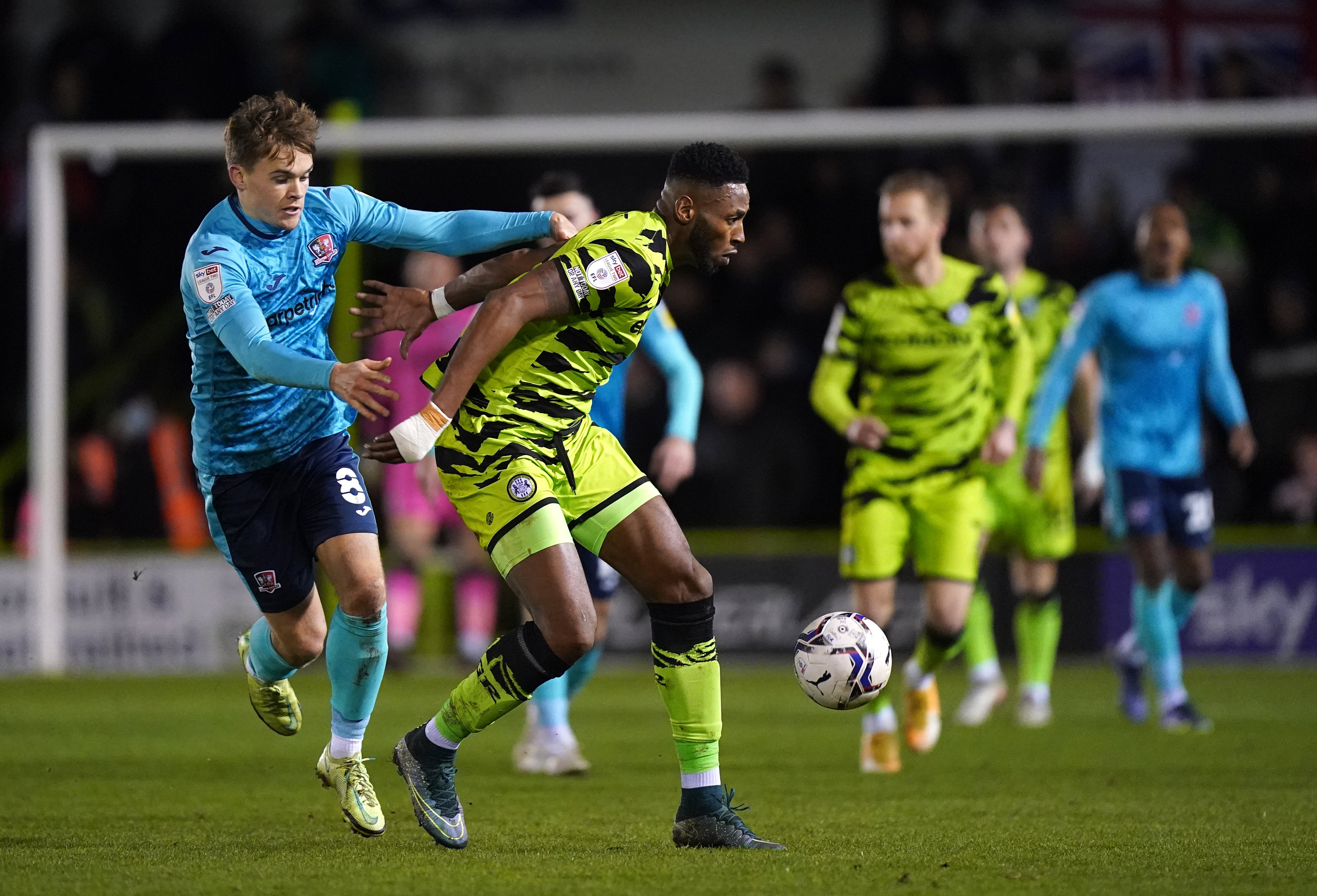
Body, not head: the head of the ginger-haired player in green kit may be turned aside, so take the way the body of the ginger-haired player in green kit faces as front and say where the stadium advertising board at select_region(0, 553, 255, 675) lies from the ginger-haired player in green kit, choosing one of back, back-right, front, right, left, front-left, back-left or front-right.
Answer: back-right

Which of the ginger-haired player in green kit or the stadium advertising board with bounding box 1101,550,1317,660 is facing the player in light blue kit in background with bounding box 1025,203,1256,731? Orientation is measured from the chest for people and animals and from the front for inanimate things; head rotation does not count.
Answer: the stadium advertising board

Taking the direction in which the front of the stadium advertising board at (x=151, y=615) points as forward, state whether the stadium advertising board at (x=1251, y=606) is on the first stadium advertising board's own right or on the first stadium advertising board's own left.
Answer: on the first stadium advertising board's own left

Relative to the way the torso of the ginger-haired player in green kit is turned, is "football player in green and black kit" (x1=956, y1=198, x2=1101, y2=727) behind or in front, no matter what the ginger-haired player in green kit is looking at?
behind

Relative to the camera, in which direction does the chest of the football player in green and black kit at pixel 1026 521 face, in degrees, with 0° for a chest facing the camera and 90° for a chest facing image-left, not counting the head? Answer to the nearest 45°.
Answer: approximately 0°

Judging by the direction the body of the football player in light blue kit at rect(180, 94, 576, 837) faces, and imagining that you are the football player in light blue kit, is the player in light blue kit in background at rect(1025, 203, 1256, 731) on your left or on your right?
on your left

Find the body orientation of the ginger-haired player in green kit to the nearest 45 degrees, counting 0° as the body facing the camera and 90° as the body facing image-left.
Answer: approximately 0°

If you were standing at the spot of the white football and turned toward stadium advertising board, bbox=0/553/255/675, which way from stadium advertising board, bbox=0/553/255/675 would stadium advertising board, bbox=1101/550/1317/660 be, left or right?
right

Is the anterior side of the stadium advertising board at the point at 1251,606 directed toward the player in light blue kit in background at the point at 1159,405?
yes

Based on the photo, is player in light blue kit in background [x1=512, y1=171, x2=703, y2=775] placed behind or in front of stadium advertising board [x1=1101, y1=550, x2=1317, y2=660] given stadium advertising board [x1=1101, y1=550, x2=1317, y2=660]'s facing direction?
in front

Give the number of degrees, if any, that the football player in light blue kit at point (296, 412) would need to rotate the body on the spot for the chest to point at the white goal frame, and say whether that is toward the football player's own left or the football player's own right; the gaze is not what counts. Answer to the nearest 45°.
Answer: approximately 135° to the football player's own left
